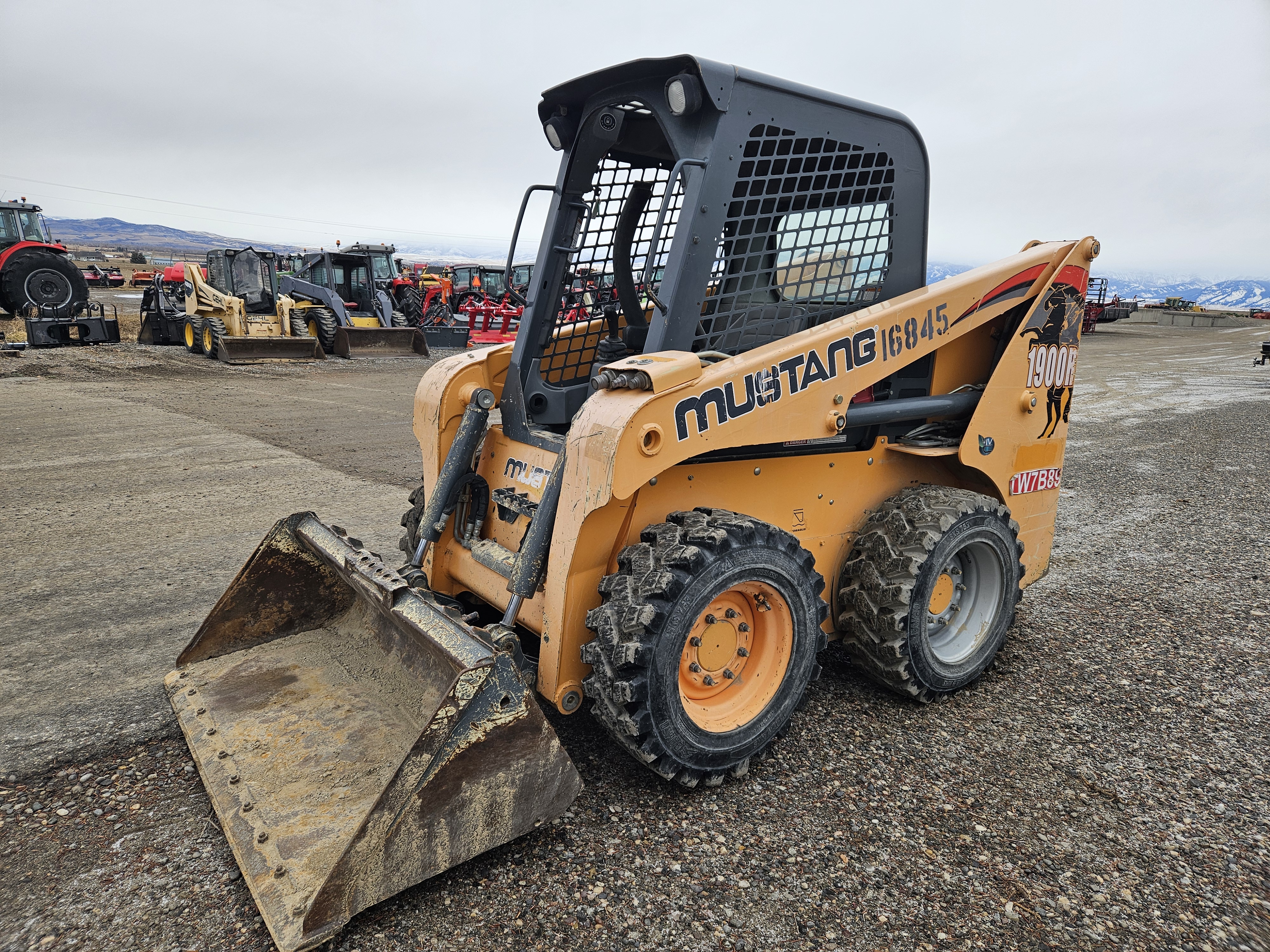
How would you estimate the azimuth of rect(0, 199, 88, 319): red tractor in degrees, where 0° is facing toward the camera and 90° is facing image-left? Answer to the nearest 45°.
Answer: approximately 90°

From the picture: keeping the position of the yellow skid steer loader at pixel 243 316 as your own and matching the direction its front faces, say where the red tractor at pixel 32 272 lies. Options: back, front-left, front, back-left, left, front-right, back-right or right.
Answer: back

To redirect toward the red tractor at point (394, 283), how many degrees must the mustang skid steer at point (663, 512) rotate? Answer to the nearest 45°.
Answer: approximately 135° to its right

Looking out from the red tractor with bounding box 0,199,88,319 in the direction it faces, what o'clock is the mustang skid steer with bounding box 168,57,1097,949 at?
The mustang skid steer is roughly at 9 o'clock from the red tractor.

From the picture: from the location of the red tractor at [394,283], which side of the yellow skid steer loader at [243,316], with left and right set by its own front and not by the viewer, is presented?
left

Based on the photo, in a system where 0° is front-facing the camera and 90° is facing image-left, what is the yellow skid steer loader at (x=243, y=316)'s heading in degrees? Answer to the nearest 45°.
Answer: approximately 315°

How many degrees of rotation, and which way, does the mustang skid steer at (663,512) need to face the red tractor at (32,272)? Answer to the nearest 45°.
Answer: approximately 90° to its right

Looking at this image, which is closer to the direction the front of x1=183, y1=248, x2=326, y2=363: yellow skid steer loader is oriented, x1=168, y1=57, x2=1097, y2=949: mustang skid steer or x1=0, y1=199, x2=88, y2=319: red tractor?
the mustang skid steer

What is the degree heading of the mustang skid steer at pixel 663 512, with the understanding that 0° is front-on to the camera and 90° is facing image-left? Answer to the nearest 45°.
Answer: approximately 45°

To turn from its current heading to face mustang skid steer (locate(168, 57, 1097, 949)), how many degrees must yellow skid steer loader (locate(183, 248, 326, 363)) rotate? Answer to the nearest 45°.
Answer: approximately 45° to its right
